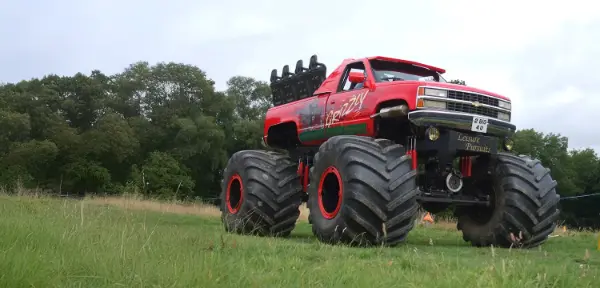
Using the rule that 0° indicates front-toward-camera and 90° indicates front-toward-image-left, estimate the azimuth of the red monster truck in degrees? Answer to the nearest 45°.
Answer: approximately 315°
